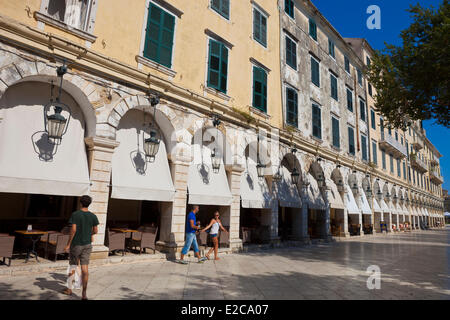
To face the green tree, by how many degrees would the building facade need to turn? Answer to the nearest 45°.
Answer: approximately 45° to its left

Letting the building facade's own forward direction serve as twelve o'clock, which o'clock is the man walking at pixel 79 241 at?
The man walking is roughly at 2 o'clock from the building facade.
